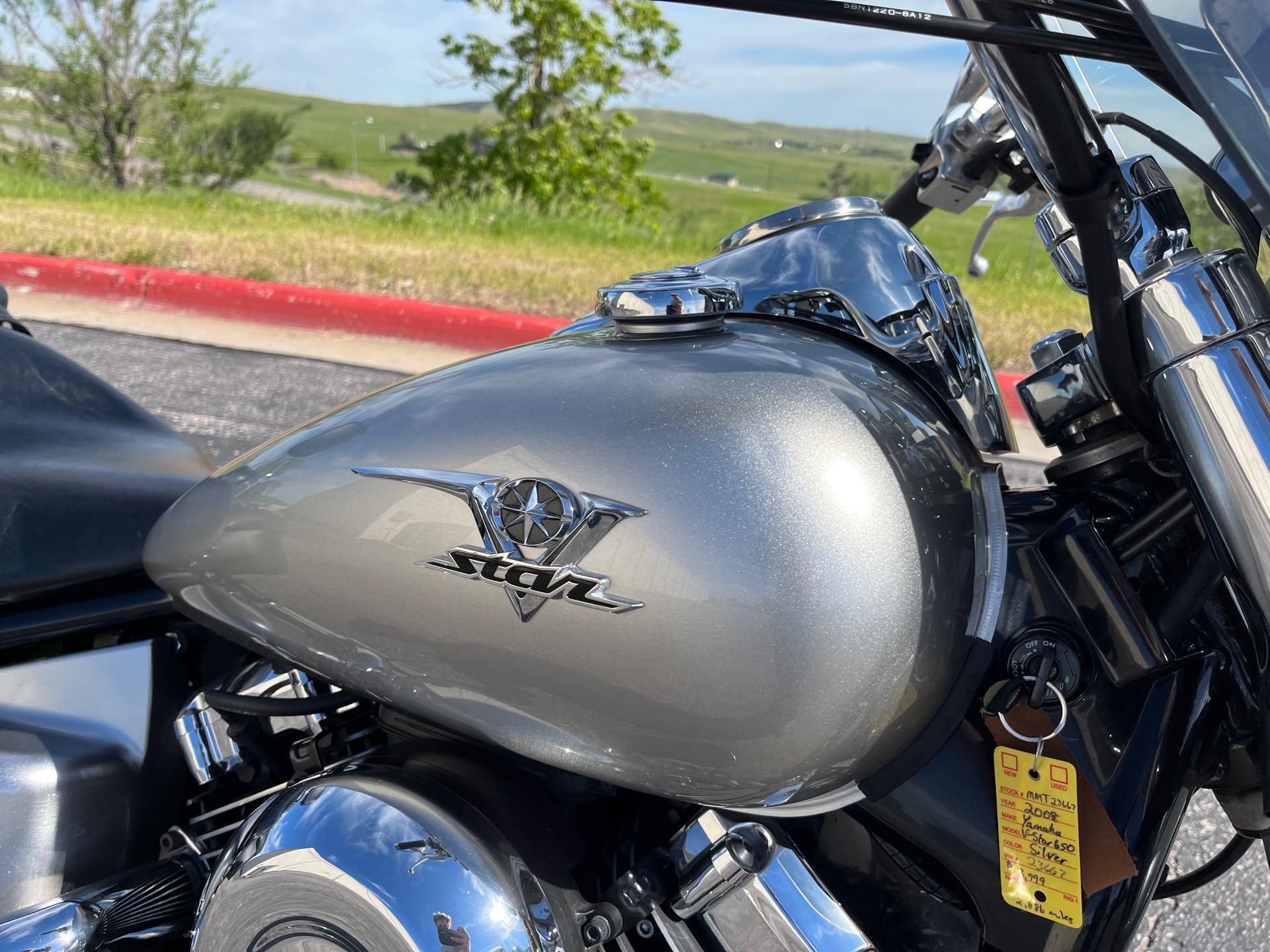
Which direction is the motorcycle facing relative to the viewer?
to the viewer's right
